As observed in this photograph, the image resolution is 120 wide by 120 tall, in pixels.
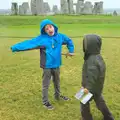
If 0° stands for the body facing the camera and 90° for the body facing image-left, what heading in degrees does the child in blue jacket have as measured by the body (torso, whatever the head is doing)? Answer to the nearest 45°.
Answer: approximately 315°

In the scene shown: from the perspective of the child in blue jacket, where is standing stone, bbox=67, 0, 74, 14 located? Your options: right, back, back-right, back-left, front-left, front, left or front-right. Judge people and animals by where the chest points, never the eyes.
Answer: back-left

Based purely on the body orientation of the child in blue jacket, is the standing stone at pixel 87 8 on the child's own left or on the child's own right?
on the child's own left

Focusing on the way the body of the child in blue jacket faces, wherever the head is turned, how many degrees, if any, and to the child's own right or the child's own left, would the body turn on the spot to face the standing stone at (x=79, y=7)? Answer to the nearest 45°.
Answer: approximately 135° to the child's own left

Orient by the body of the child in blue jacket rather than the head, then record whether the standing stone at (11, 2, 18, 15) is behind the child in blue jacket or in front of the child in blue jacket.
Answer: behind

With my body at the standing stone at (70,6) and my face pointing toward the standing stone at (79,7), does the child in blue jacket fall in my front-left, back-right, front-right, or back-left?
back-right

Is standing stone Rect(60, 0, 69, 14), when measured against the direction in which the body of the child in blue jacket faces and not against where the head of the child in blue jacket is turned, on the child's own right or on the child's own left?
on the child's own left

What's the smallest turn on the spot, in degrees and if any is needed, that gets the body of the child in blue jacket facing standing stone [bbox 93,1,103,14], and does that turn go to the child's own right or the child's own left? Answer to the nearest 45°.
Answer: approximately 135° to the child's own left
